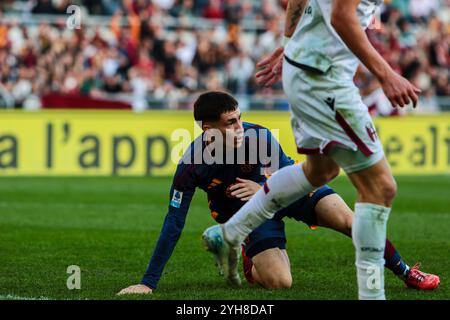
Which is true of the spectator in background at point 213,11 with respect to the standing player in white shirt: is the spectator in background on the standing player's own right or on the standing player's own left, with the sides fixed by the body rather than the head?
on the standing player's own left

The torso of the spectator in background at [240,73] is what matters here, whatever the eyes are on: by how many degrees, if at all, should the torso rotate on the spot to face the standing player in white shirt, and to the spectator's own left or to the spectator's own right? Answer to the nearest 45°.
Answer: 0° — they already face them

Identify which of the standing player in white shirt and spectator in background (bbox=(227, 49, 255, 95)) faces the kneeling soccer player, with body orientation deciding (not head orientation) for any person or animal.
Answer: the spectator in background

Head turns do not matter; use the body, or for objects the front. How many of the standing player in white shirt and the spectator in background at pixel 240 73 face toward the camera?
1

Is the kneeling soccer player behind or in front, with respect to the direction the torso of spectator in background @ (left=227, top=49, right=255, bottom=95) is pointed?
in front

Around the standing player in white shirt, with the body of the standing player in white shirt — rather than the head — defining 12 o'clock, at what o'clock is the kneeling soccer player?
The kneeling soccer player is roughly at 8 o'clock from the standing player in white shirt.

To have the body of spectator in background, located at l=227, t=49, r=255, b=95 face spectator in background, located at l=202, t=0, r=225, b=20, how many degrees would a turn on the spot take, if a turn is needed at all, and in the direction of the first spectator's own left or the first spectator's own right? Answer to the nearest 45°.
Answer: approximately 135° to the first spectator's own right

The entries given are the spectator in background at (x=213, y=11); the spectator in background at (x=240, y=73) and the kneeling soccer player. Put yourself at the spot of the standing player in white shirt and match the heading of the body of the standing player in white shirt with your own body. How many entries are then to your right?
0

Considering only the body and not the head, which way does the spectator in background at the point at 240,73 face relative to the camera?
toward the camera

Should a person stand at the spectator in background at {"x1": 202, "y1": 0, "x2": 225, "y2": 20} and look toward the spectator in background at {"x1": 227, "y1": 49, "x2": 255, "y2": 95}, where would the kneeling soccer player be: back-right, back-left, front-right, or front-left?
front-right
